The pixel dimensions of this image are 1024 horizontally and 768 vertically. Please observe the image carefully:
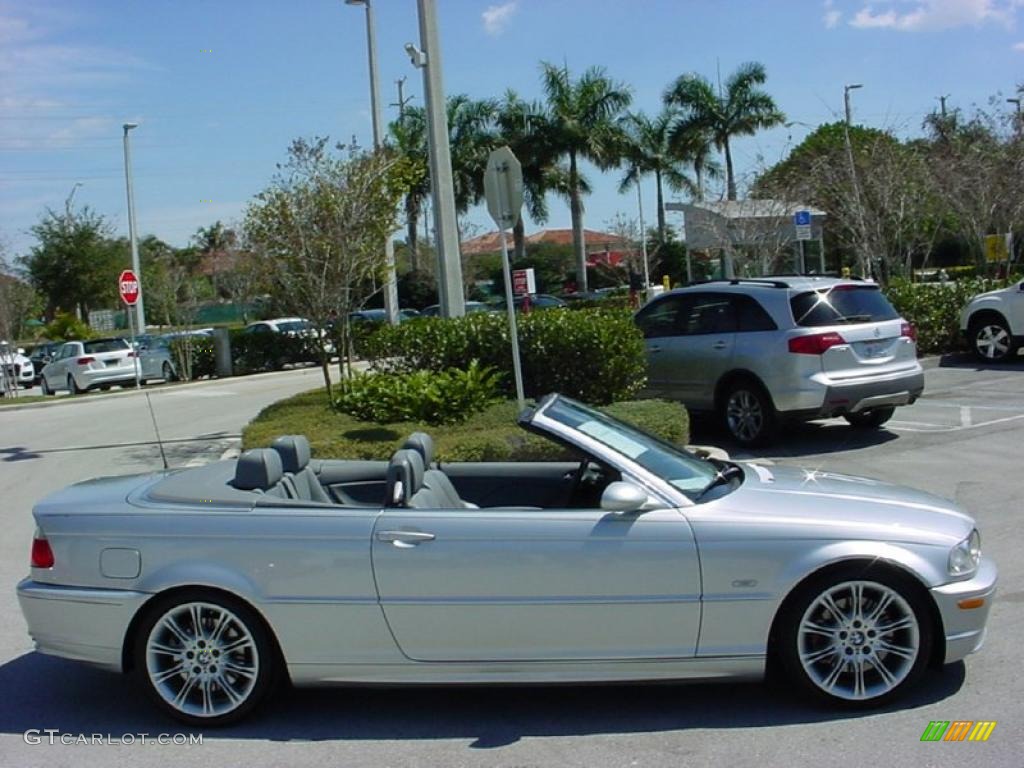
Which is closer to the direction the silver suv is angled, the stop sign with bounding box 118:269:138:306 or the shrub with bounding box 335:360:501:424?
the stop sign

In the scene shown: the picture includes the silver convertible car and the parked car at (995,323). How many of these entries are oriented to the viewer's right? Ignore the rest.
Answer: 1

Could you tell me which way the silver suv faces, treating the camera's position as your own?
facing away from the viewer and to the left of the viewer

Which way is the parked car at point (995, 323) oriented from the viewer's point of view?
to the viewer's left

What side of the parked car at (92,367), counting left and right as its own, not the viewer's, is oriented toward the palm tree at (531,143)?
right

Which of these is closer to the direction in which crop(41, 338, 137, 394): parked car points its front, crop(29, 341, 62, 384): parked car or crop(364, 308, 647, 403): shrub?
the parked car

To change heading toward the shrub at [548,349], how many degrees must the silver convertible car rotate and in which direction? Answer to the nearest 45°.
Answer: approximately 90° to its left

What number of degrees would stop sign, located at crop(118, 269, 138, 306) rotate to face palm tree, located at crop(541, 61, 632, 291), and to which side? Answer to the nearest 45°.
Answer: approximately 90° to its left

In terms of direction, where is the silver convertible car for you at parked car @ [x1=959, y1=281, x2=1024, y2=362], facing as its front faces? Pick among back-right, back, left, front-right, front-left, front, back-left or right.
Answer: left

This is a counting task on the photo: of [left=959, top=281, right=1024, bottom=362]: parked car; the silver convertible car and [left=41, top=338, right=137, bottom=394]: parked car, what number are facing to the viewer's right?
1

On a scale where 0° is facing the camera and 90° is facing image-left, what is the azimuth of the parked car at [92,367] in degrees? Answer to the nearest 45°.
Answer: approximately 135°

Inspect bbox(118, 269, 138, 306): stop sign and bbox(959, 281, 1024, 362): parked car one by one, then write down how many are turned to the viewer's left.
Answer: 1

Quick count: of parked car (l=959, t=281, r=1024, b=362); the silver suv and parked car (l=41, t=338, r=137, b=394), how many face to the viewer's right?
0

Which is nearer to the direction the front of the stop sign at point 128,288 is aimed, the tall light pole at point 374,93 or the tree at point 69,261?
the tall light pole

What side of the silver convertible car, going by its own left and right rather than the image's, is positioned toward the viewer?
right

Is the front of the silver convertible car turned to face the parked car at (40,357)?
no

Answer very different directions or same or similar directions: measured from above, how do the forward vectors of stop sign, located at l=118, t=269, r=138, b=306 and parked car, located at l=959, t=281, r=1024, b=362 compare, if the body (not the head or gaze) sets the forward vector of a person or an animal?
very different directions

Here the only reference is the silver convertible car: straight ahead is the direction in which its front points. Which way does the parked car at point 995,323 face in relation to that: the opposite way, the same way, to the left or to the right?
the opposite way
